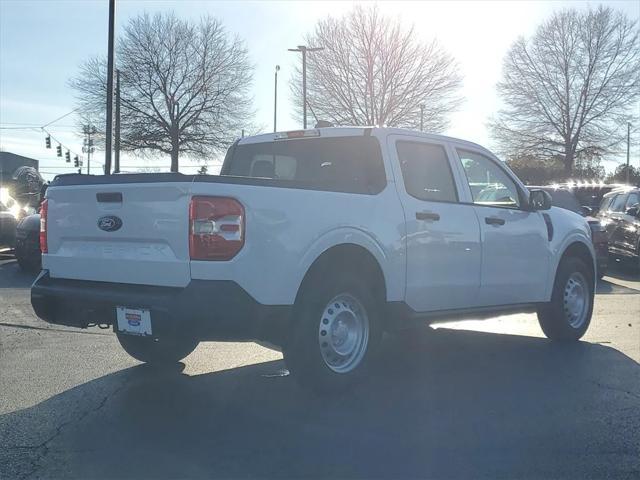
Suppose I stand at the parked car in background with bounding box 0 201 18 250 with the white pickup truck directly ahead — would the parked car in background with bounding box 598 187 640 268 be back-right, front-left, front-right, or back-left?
front-left

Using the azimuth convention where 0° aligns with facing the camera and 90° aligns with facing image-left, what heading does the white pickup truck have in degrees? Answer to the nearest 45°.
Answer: approximately 225°

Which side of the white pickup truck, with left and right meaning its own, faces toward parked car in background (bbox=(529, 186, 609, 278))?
front

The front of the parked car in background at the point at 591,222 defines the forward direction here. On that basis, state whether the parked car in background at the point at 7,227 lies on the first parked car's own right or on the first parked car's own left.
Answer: on the first parked car's own right

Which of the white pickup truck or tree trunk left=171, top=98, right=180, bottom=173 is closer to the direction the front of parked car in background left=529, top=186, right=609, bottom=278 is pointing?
the white pickup truck

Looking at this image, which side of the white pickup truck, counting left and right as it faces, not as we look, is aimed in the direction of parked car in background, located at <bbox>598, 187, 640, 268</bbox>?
front

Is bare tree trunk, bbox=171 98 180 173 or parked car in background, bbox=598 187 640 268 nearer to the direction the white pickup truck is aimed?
the parked car in background

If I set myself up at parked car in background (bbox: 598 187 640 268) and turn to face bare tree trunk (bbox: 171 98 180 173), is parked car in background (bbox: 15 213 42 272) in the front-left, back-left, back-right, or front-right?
front-left
